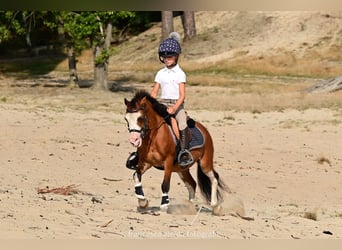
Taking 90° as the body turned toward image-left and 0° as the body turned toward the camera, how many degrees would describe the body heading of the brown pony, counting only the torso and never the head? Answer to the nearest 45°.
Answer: approximately 45°
